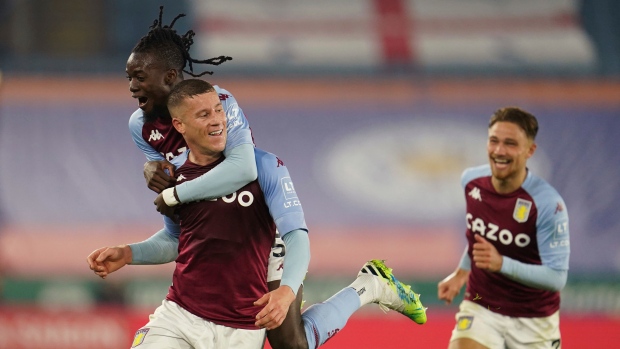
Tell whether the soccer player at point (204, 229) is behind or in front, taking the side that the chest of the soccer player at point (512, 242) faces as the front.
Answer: in front

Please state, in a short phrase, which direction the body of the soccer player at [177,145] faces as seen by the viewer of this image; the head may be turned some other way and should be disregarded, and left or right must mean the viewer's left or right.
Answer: facing the viewer and to the left of the viewer

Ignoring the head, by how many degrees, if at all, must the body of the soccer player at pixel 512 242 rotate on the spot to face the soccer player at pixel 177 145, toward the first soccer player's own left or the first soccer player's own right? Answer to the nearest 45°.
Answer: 0° — they already face them

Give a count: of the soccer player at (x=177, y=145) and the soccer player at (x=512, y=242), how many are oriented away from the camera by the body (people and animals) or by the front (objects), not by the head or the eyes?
0

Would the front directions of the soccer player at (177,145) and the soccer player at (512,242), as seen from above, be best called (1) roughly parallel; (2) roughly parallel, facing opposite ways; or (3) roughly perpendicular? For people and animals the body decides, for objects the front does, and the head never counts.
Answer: roughly parallel

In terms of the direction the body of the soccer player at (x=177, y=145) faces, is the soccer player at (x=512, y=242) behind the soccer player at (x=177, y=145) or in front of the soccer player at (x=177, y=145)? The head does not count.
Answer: behind
